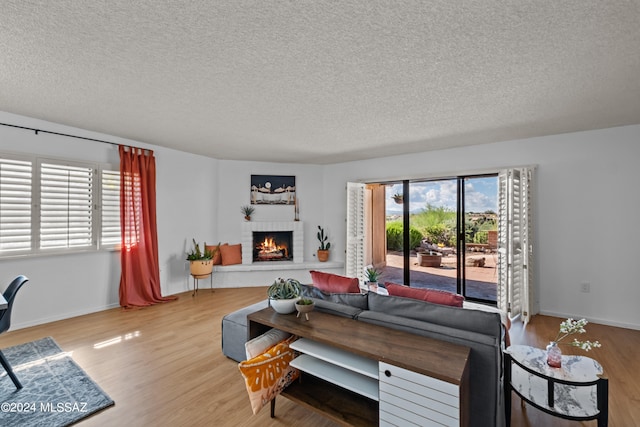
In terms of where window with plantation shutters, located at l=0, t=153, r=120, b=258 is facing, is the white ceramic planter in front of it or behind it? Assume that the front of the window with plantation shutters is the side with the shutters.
in front

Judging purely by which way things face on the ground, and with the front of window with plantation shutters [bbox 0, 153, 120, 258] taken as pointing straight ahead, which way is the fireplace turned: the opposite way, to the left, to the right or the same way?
to the right

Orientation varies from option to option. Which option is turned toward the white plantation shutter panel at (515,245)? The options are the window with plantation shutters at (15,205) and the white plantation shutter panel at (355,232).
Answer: the window with plantation shutters

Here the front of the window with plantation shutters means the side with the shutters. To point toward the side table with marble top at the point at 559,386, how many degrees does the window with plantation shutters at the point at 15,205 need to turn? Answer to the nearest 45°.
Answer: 0° — it already faces it

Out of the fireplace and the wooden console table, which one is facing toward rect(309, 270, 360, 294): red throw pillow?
the fireplace

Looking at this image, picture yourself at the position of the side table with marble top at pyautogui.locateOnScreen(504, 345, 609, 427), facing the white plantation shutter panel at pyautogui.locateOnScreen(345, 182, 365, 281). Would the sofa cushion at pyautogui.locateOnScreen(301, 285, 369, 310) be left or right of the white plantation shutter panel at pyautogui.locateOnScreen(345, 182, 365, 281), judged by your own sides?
left

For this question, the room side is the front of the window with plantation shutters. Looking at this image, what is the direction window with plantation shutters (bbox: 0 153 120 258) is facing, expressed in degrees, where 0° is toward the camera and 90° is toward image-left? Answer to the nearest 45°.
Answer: approximately 315°

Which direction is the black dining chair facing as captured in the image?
to the viewer's left

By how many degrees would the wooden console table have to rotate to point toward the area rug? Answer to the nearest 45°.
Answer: approximately 45° to its right

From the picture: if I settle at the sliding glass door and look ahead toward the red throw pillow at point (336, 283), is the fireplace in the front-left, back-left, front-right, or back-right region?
front-right

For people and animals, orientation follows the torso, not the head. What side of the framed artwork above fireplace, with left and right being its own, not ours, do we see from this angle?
front

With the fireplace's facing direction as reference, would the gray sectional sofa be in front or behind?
in front

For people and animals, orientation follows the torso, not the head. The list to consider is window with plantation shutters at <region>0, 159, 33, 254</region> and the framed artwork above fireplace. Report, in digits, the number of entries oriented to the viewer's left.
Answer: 0

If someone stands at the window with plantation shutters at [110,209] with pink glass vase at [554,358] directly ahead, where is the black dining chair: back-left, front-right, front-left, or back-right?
front-right

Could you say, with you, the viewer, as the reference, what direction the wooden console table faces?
facing the viewer and to the left of the viewer

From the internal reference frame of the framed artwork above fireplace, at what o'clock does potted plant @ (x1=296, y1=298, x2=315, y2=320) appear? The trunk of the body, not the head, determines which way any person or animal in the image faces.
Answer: The potted plant is roughly at 12 o'clock from the framed artwork above fireplace.

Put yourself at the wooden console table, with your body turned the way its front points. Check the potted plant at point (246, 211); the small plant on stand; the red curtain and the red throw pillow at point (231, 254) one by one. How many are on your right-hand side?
4

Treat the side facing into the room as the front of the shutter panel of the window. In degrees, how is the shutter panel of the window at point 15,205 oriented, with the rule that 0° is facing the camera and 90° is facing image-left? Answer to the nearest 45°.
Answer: approximately 315°

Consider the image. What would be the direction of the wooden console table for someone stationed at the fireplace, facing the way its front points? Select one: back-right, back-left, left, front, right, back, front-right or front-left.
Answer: front
